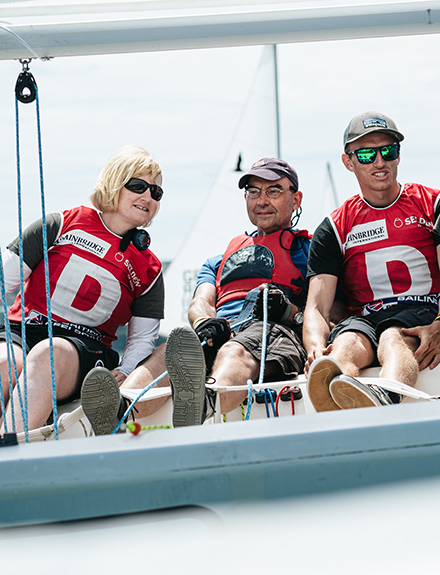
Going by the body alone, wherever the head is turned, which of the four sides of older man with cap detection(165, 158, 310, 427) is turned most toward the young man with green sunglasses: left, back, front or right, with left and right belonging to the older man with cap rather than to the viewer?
left

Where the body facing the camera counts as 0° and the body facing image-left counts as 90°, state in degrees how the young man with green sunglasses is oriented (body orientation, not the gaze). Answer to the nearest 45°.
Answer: approximately 0°

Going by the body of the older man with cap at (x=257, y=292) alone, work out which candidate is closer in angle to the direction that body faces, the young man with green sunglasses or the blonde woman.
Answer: the blonde woman

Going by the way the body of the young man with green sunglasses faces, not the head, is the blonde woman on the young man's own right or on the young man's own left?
on the young man's own right

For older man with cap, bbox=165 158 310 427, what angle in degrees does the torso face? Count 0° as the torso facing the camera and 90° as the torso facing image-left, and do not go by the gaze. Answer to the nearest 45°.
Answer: approximately 45°
